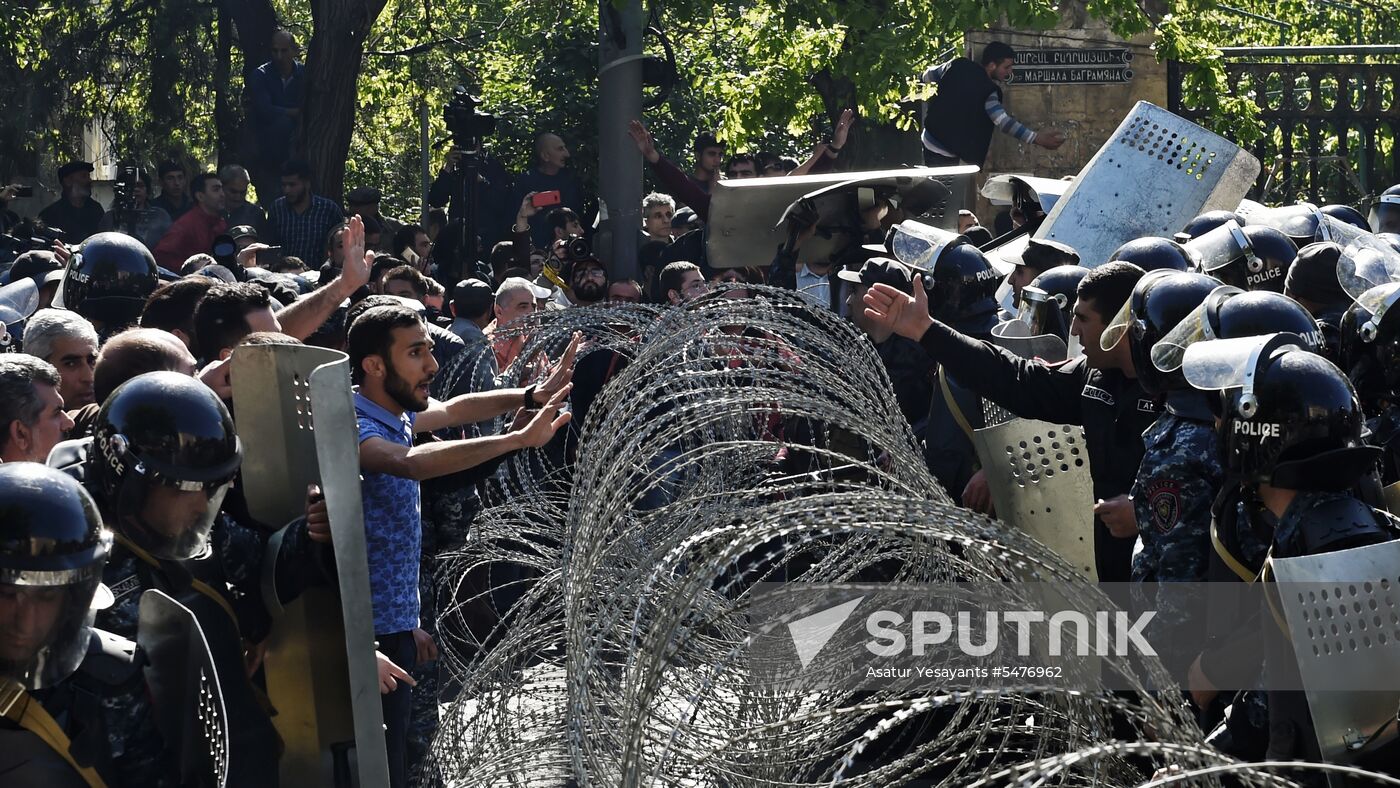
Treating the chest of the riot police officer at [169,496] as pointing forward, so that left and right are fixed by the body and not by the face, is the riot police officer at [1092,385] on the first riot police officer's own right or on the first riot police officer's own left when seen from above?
on the first riot police officer's own left

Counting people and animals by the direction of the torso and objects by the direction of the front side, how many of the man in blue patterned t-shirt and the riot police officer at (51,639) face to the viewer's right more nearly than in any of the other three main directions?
1

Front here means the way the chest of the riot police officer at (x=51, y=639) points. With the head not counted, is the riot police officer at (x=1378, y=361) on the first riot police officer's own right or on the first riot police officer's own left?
on the first riot police officer's own left

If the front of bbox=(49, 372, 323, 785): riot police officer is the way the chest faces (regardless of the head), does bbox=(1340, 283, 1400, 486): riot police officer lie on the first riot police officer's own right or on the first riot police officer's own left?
on the first riot police officer's own left

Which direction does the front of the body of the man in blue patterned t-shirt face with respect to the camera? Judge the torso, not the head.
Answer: to the viewer's right

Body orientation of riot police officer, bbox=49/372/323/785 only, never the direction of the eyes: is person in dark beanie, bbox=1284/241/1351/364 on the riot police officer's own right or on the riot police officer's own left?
on the riot police officer's own left

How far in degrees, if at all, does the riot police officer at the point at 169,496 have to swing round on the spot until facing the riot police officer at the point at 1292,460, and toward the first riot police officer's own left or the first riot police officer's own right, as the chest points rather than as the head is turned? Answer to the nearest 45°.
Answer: approximately 45° to the first riot police officer's own left

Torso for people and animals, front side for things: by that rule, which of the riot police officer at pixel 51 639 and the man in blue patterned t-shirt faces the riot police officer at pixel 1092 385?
the man in blue patterned t-shirt

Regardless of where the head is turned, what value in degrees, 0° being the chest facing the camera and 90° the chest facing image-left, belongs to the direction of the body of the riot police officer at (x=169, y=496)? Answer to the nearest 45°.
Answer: approximately 315°

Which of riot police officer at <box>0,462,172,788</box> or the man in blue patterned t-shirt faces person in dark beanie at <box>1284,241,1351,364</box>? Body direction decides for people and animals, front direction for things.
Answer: the man in blue patterned t-shirt

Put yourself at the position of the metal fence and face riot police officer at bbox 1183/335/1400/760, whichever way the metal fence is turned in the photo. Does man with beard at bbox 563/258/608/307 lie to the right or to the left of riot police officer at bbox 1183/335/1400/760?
right

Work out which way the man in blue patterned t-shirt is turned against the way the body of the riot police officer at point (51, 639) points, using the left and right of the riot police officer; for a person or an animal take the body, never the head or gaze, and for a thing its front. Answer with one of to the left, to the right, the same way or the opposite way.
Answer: to the left
